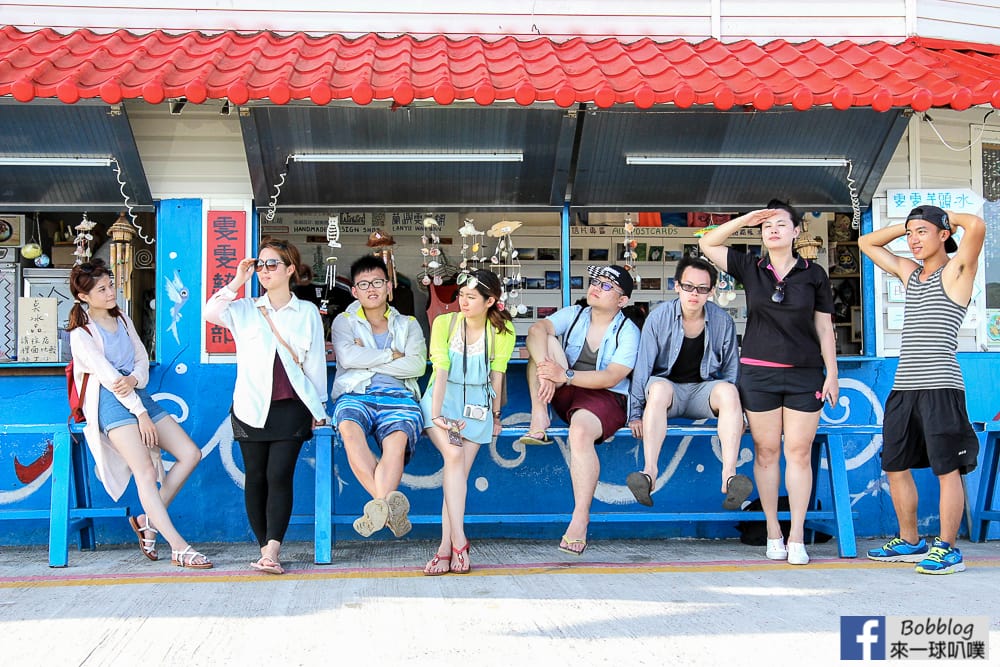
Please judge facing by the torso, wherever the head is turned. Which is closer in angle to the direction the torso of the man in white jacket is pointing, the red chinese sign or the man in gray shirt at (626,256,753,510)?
the man in gray shirt

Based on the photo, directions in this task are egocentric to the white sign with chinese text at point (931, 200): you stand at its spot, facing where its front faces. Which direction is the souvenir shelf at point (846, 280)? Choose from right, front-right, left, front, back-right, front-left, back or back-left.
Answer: back-right

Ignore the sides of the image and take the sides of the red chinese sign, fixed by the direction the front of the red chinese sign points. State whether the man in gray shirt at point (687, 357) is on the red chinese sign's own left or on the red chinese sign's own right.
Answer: on the red chinese sign's own left

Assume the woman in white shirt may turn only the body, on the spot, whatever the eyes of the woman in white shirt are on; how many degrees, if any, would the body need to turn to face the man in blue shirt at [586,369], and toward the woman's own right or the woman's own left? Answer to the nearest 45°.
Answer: approximately 90° to the woman's own left

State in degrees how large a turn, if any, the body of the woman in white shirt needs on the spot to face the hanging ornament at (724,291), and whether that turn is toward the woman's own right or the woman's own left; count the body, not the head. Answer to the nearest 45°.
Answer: approximately 90° to the woman's own left

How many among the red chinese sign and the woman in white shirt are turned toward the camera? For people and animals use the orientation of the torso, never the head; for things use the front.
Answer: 2

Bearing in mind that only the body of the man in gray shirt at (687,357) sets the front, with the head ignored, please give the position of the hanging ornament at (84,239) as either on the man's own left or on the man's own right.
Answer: on the man's own right

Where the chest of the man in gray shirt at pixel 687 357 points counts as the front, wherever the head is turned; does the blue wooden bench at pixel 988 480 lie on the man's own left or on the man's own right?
on the man's own left
